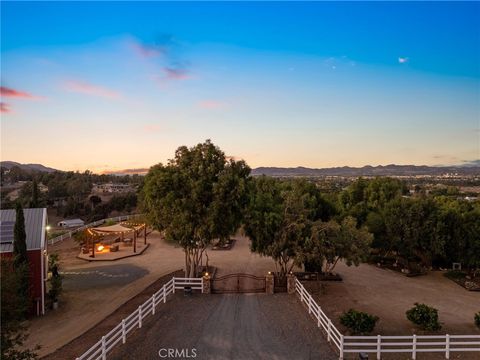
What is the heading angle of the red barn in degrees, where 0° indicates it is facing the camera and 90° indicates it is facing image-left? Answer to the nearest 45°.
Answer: approximately 270°

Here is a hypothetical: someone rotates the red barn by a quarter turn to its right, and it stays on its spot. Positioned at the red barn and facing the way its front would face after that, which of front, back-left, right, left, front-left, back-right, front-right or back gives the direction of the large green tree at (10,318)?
front

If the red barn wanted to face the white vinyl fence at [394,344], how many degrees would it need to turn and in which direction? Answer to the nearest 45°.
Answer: approximately 45° to its right

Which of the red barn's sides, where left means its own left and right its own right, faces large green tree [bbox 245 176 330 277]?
front

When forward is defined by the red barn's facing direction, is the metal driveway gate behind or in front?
in front

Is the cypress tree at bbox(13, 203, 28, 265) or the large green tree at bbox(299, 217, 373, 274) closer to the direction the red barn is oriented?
the large green tree
